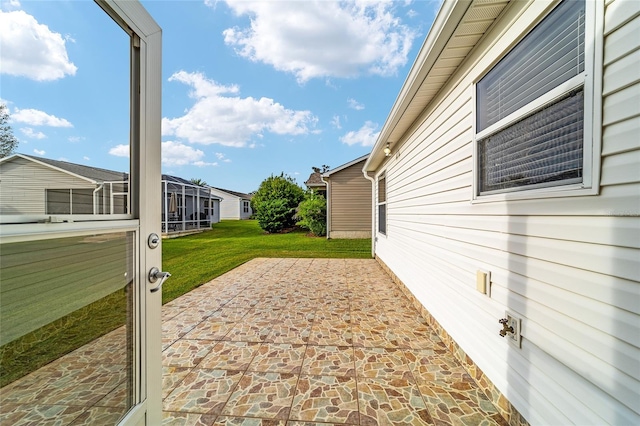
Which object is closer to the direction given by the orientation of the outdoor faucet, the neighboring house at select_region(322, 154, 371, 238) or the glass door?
the glass door

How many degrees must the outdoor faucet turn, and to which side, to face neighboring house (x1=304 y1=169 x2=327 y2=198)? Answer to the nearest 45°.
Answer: approximately 90° to its right

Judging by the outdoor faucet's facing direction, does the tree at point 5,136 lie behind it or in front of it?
in front

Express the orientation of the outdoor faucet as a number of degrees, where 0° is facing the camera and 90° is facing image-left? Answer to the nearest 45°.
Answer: approximately 45°

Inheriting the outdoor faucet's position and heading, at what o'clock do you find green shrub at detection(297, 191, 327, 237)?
The green shrub is roughly at 3 o'clock from the outdoor faucet.

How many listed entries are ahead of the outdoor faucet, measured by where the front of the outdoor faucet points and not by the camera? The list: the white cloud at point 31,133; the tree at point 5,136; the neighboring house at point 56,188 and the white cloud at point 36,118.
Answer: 4

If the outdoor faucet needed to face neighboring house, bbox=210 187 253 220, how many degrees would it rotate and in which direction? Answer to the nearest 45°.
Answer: approximately 90° to its right

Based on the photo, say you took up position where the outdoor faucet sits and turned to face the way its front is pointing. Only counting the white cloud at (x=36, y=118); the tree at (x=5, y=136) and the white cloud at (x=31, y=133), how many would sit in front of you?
3

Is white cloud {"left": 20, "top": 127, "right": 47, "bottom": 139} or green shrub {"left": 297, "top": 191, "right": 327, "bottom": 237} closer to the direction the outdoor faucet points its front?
the white cloud

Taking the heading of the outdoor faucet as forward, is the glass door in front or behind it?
in front

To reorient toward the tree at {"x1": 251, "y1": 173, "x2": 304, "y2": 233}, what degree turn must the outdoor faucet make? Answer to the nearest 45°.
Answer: approximately 90° to its right

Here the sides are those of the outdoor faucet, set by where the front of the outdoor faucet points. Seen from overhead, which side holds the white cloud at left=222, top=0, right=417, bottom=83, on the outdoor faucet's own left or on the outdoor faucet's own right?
on the outdoor faucet's own right

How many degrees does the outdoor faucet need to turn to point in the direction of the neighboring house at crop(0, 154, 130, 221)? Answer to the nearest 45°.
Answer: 0° — it already faces it

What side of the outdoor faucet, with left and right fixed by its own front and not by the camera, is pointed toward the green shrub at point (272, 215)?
right

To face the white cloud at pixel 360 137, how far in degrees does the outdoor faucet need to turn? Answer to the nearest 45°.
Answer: approximately 90° to its right

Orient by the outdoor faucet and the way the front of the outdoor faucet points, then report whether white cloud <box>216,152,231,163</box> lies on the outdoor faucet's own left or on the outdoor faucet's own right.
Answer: on the outdoor faucet's own right
